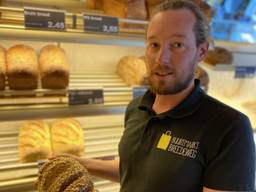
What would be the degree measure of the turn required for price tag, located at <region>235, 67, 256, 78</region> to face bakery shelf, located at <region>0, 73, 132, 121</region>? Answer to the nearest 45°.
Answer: approximately 45° to its right

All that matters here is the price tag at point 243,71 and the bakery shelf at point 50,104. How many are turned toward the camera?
2

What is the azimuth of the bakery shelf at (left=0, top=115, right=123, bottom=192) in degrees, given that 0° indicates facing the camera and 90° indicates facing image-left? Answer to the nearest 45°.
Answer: approximately 0°
